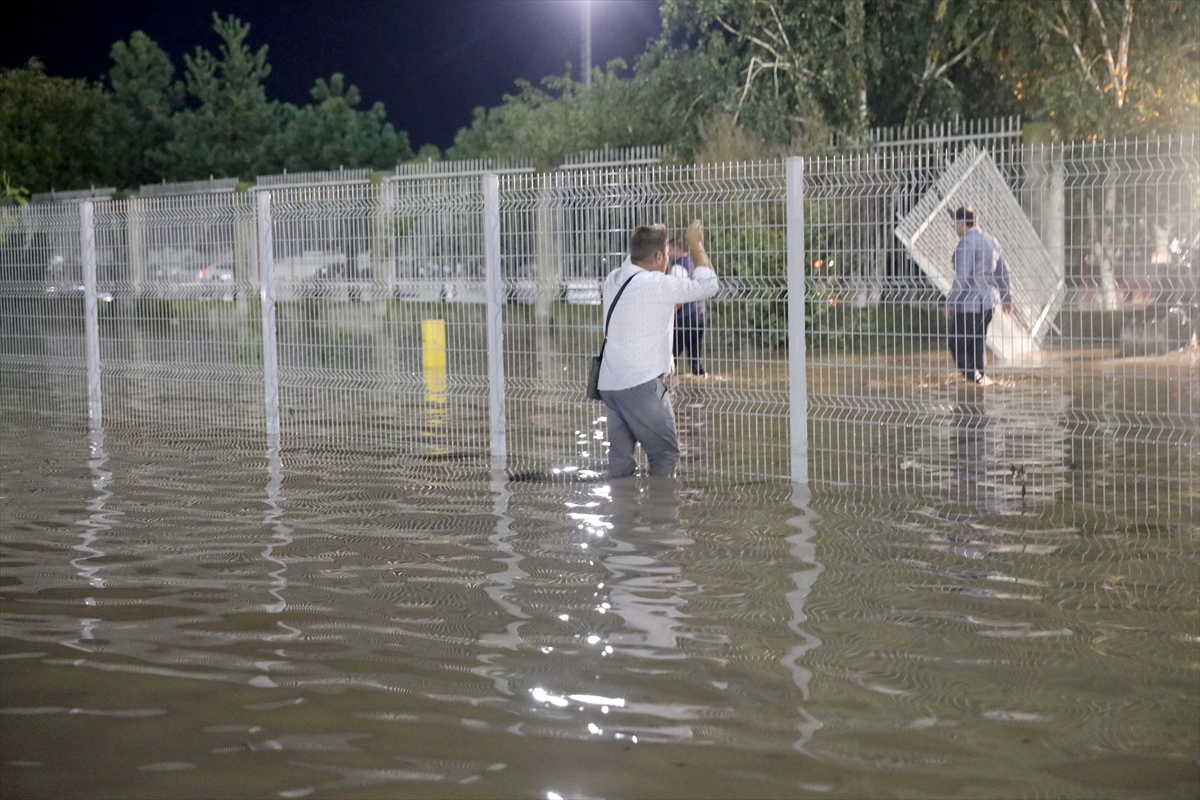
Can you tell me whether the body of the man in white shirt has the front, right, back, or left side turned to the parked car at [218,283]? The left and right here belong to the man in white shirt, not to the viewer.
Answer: left

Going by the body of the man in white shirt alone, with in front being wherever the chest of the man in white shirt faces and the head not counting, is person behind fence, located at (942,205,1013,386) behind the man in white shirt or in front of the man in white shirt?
in front

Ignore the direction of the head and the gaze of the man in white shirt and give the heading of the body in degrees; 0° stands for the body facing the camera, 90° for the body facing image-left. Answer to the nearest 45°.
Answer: approximately 225°

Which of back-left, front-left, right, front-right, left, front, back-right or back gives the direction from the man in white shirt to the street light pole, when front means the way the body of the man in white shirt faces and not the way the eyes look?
front-left

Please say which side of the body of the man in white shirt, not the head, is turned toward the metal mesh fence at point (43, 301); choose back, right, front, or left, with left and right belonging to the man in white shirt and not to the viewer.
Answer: left

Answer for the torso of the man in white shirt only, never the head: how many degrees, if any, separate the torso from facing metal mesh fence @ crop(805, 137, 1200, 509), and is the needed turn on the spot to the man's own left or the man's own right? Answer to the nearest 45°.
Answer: approximately 45° to the man's own right

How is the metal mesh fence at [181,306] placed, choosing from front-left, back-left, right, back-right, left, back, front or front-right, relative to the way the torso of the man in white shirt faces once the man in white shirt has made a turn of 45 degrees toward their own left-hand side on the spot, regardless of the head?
front-left

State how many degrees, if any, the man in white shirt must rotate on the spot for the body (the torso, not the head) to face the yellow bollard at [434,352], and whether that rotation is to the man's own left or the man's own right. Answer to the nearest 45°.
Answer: approximately 90° to the man's own left

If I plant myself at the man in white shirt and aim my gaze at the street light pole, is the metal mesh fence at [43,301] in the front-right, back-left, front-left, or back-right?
front-left
